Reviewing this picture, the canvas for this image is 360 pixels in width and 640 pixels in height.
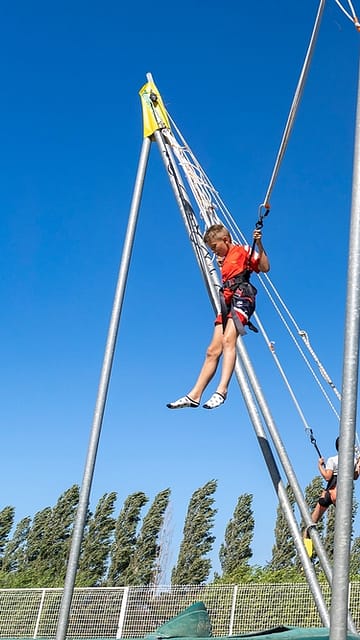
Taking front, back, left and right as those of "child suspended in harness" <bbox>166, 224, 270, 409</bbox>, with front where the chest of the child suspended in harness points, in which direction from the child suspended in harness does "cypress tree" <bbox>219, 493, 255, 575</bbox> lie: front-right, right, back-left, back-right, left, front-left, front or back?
back-right

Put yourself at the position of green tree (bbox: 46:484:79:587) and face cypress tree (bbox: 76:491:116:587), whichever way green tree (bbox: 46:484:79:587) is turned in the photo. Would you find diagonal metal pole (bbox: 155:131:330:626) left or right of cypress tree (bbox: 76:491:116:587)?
right

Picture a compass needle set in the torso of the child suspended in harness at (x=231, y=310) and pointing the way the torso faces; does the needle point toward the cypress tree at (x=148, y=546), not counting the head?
no

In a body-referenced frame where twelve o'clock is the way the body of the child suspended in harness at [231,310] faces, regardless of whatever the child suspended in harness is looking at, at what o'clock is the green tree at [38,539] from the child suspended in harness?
The green tree is roughly at 4 o'clock from the child suspended in harness.

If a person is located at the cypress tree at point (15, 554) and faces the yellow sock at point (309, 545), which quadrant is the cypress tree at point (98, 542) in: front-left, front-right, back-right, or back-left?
front-left

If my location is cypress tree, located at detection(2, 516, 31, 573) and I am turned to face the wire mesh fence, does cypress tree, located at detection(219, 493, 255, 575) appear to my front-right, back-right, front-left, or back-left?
front-left

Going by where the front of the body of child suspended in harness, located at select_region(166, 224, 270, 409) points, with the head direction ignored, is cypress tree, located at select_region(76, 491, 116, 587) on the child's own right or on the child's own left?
on the child's own right

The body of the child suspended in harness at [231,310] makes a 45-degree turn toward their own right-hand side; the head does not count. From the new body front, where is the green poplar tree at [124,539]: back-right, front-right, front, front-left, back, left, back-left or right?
right

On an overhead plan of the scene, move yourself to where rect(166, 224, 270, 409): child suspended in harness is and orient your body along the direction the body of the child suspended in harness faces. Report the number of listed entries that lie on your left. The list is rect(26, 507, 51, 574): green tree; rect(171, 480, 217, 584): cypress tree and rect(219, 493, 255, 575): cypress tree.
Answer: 0

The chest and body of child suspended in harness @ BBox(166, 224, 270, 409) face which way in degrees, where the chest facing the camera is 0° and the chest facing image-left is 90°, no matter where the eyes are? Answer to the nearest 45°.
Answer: approximately 45°

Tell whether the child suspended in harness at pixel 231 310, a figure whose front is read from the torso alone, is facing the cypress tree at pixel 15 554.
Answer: no

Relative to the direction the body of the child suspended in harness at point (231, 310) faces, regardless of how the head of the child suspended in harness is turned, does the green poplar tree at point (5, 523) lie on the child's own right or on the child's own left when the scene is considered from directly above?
on the child's own right

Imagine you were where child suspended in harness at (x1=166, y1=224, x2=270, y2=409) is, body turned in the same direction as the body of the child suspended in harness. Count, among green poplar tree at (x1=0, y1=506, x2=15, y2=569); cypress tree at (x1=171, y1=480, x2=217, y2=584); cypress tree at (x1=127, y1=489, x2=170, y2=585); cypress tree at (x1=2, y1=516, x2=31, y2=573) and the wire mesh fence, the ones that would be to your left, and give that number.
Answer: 0
